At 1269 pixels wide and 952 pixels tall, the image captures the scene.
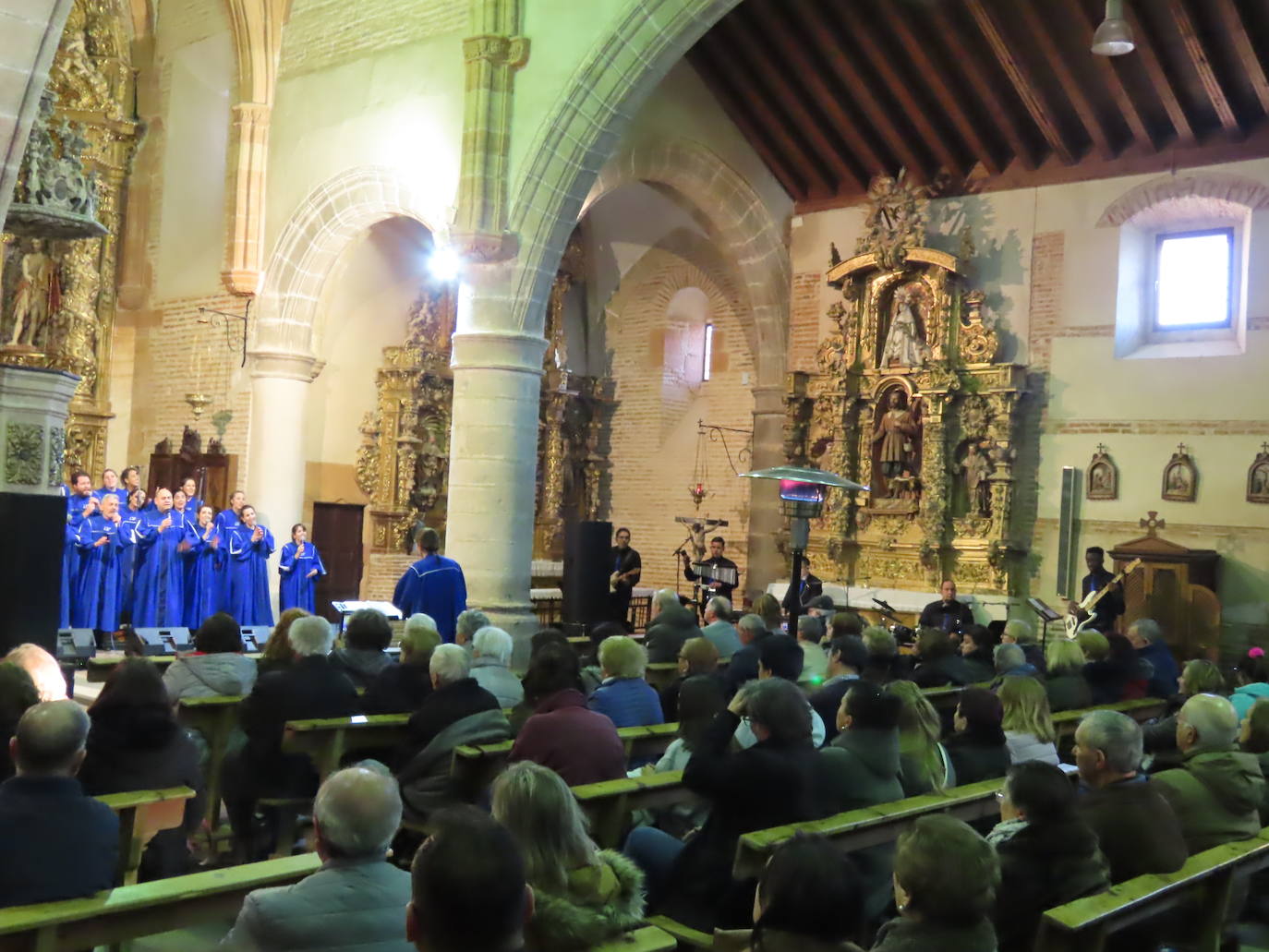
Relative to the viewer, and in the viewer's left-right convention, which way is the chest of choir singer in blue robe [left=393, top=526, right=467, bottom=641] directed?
facing away from the viewer and to the left of the viewer

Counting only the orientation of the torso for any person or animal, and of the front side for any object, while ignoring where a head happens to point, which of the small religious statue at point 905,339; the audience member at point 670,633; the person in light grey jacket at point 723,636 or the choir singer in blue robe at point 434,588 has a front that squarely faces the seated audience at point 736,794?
the small religious statue

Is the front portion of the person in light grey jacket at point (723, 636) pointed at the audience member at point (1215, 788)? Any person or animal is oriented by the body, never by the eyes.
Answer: no

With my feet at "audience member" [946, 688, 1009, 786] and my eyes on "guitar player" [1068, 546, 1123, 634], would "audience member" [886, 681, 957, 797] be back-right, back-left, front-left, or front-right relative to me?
back-left

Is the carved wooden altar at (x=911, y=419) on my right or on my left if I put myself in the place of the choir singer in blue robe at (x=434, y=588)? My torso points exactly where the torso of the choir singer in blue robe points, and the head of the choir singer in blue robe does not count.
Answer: on my right

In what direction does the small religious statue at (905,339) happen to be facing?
toward the camera

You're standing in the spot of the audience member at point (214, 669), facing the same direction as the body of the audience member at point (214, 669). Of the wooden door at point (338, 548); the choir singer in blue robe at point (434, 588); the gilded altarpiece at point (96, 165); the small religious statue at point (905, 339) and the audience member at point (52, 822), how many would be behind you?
1

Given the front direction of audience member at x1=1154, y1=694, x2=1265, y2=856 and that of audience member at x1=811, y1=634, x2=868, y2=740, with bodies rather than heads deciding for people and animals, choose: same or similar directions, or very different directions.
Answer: same or similar directions

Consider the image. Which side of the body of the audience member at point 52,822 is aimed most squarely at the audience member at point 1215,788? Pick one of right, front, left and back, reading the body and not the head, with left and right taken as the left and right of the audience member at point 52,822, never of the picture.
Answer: right

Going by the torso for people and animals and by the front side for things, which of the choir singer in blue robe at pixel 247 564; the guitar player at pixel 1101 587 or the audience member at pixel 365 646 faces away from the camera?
the audience member

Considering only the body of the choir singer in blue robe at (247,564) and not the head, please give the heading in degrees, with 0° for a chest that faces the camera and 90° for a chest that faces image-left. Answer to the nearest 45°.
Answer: approximately 315°

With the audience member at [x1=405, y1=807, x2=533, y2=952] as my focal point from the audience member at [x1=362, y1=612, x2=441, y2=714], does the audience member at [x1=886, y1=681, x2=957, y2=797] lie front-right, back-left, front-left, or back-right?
front-left

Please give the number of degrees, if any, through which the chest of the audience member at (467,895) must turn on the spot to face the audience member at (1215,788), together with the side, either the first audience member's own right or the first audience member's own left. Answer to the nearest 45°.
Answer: approximately 45° to the first audience member's own right

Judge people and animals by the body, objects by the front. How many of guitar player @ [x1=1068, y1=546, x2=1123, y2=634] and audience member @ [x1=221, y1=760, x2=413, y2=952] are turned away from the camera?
1

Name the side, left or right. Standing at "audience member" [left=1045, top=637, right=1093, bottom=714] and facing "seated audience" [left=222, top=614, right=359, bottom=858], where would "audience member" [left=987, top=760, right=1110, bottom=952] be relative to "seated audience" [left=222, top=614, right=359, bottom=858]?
left

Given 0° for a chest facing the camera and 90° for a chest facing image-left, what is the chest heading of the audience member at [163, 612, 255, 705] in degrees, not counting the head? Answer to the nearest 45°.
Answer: approximately 180°

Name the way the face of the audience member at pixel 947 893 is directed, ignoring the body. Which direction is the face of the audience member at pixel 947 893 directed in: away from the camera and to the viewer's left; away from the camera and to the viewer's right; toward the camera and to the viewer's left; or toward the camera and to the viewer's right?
away from the camera and to the viewer's left

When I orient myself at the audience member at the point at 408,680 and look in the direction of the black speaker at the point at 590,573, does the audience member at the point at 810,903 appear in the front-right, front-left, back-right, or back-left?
back-right

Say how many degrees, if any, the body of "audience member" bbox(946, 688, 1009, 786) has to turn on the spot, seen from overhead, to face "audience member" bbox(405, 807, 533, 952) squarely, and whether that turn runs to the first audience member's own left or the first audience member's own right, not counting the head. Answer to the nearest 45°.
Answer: approximately 135° to the first audience member's own left

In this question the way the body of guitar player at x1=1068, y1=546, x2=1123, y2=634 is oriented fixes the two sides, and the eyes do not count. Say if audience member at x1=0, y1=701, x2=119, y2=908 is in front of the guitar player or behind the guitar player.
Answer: in front

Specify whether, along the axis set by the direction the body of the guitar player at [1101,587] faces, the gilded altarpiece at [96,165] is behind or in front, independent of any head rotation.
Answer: in front

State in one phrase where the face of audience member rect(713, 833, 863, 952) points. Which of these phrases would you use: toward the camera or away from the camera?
away from the camera

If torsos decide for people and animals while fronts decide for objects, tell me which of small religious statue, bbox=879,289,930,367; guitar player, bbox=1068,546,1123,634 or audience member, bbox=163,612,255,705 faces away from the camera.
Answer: the audience member

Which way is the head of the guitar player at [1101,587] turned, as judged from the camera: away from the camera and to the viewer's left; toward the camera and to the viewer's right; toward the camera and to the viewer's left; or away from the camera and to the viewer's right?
toward the camera and to the viewer's left
